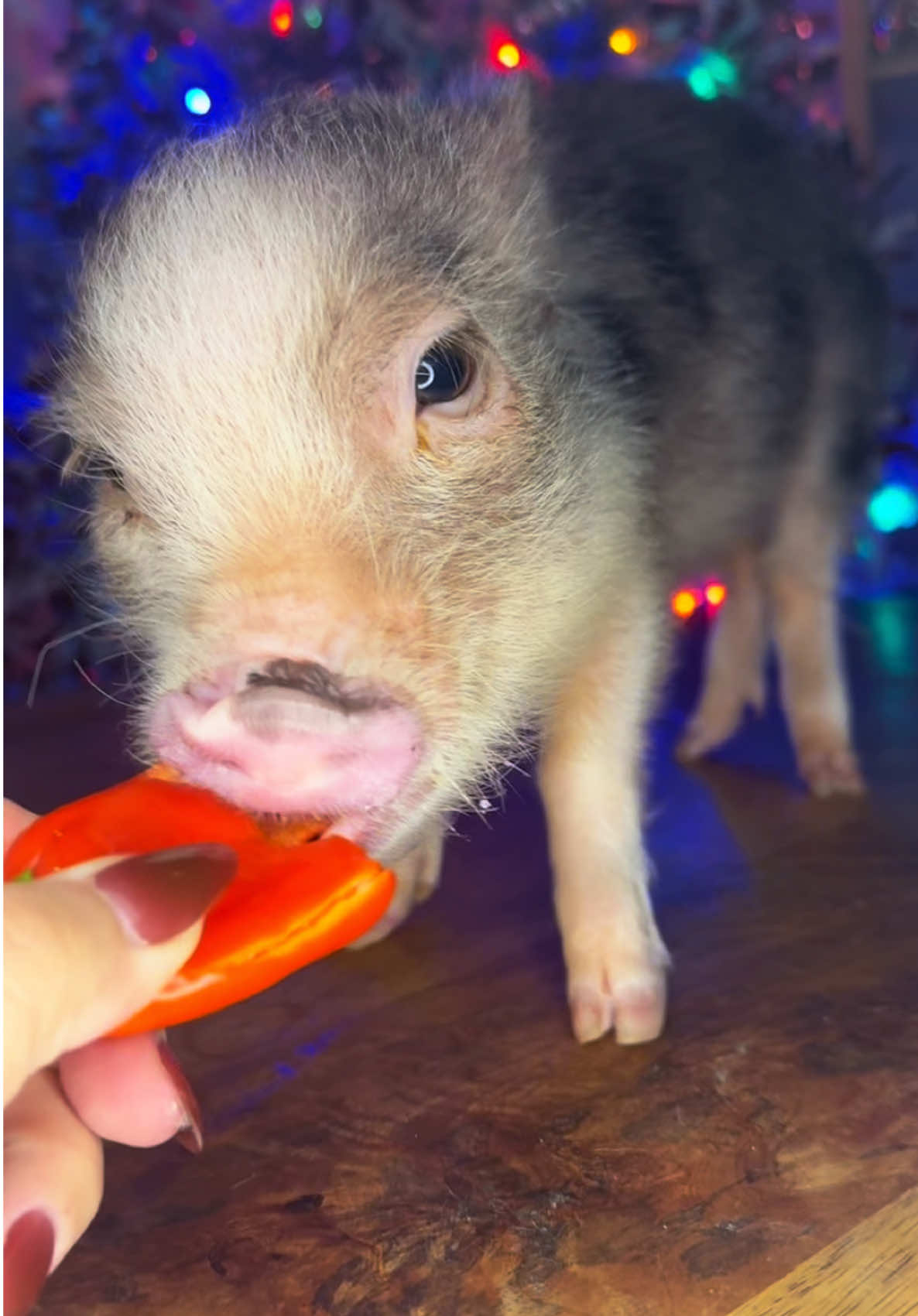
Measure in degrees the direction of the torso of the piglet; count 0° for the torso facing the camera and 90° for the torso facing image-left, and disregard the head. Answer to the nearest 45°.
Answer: approximately 45°

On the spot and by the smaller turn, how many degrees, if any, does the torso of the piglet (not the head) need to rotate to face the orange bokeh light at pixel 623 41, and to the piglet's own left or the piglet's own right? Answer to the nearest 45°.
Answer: approximately 135° to the piglet's own right

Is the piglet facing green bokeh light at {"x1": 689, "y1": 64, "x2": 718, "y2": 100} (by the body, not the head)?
no

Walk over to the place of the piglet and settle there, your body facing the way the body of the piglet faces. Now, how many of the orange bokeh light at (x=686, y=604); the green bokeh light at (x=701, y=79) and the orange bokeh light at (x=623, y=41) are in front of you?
0

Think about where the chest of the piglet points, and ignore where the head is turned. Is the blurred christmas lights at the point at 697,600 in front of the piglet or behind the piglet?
behind

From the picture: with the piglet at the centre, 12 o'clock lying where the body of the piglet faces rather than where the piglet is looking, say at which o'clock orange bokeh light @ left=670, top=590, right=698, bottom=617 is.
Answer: The orange bokeh light is roughly at 5 o'clock from the piglet.

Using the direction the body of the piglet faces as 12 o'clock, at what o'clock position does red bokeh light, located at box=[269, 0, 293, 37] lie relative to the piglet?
The red bokeh light is roughly at 4 o'clock from the piglet.
